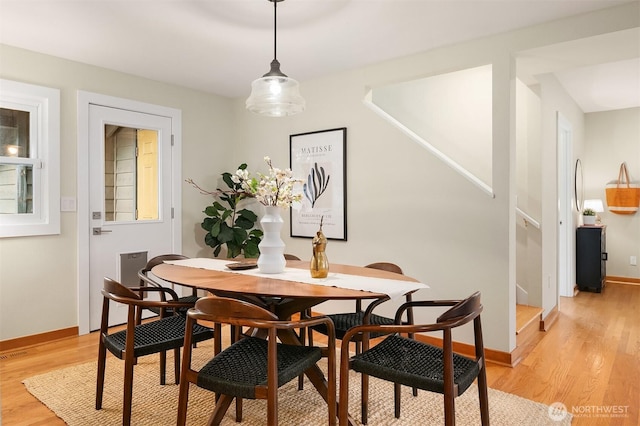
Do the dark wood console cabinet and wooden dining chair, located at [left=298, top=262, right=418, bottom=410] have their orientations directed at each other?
no

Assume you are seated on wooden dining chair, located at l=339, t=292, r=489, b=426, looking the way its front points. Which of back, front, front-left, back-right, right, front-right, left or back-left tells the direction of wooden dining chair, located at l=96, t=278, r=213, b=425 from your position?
front-left

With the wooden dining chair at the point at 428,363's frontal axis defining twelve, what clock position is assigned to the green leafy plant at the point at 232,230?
The green leafy plant is roughly at 12 o'clock from the wooden dining chair.

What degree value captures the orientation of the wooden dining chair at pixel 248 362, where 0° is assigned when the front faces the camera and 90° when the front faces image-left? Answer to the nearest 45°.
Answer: approximately 225°

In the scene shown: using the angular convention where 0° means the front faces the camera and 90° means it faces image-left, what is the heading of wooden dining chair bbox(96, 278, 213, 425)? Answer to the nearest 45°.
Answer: approximately 225°

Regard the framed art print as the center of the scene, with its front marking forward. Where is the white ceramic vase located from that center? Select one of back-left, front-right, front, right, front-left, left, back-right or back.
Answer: front-left

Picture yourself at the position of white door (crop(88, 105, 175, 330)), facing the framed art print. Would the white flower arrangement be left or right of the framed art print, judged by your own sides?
right

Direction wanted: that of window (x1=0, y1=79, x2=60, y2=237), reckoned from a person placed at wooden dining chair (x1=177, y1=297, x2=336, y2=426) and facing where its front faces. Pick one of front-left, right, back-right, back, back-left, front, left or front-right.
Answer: left

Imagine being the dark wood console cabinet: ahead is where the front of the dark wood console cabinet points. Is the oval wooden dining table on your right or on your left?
on your right

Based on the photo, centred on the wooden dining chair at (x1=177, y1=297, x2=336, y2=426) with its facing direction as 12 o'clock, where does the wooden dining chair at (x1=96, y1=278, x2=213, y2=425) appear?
the wooden dining chair at (x1=96, y1=278, x2=213, y2=425) is roughly at 9 o'clock from the wooden dining chair at (x1=177, y1=297, x2=336, y2=426).

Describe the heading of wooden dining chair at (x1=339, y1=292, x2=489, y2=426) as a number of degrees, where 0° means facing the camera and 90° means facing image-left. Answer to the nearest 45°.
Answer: approximately 135°

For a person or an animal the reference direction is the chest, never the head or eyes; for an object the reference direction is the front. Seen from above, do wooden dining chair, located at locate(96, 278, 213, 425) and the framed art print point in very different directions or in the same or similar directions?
very different directions

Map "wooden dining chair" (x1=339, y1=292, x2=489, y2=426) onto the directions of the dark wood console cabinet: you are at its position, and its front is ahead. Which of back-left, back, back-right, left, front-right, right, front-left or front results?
right

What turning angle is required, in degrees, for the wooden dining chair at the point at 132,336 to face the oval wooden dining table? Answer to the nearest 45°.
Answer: approximately 45° to its right

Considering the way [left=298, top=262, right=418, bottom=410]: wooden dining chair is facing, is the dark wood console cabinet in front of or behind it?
behind
